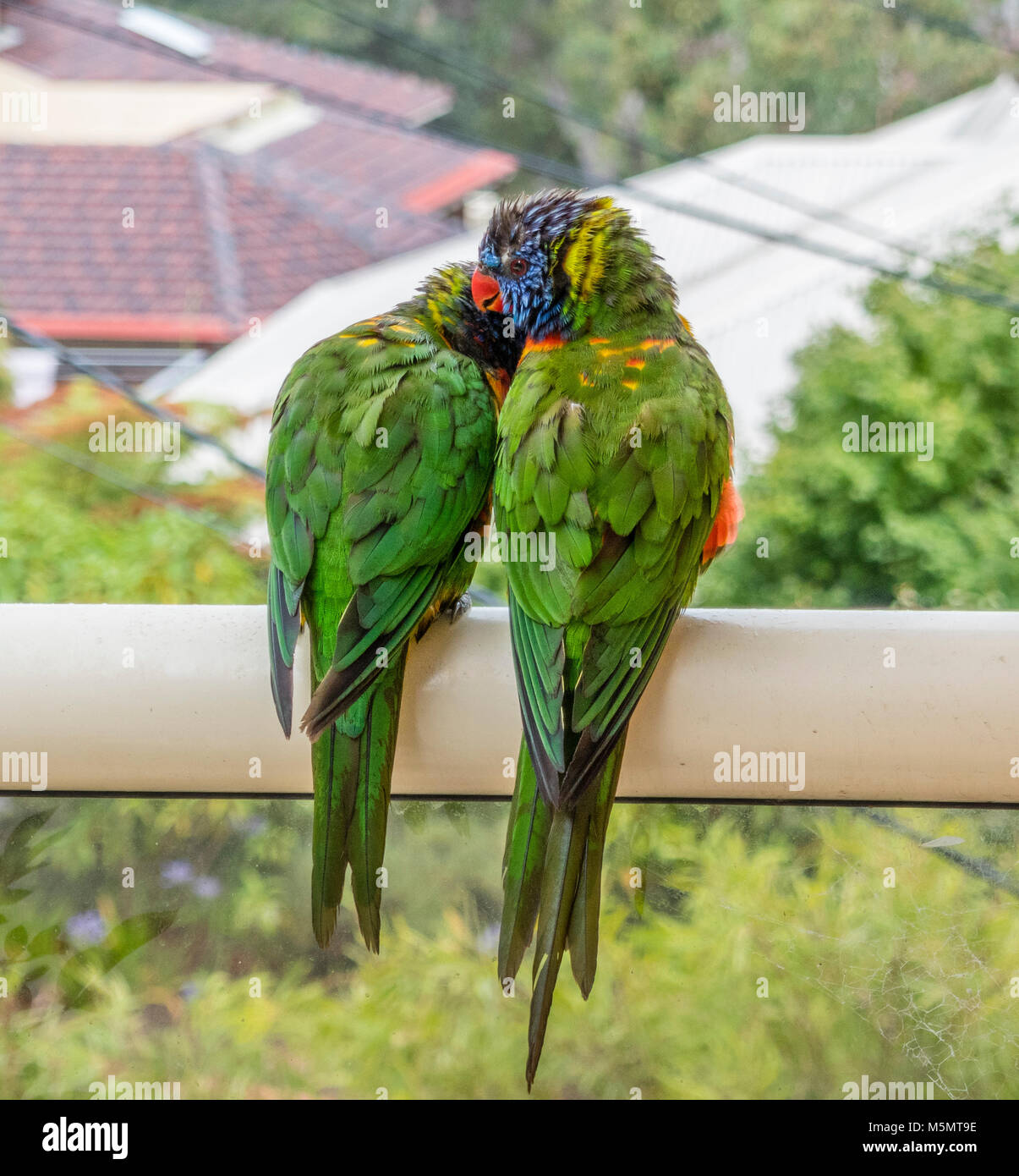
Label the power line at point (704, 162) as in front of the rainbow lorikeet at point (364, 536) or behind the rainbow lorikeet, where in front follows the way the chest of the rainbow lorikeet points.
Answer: in front

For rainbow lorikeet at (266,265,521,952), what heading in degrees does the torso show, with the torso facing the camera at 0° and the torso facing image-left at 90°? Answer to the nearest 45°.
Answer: approximately 225°

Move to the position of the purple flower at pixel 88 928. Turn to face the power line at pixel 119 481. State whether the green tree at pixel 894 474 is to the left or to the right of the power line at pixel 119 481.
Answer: right
